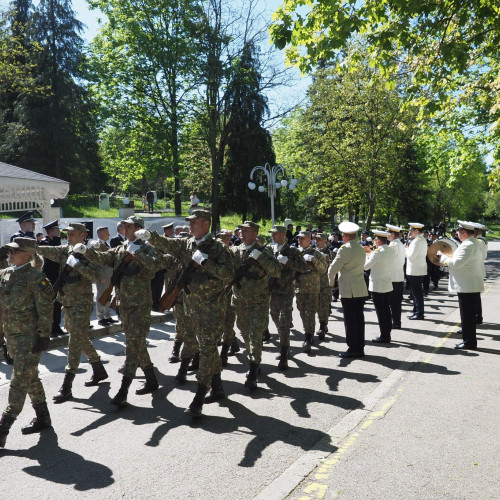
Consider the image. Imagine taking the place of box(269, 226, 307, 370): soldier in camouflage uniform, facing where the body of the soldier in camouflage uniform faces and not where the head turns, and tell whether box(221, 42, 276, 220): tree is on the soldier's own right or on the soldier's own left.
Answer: on the soldier's own right

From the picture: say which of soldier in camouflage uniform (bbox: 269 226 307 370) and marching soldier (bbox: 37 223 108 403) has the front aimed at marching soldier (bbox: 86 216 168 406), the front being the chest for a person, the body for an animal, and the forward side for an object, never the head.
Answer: the soldier in camouflage uniform

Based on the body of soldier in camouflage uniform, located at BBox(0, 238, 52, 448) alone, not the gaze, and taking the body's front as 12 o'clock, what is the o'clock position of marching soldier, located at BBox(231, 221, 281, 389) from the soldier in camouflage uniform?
The marching soldier is roughly at 7 o'clock from the soldier in camouflage uniform.

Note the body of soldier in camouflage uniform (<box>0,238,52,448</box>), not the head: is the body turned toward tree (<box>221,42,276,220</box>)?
no

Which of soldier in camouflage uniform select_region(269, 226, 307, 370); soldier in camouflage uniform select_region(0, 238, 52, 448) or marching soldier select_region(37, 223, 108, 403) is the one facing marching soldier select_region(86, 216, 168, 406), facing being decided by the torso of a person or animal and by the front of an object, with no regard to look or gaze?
soldier in camouflage uniform select_region(269, 226, 307, 370)

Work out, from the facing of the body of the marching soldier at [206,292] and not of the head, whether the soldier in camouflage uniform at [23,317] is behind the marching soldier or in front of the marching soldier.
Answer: in front

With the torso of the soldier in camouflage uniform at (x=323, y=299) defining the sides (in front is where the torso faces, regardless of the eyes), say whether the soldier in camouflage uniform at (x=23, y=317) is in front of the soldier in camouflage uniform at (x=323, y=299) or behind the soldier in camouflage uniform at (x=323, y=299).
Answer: in front

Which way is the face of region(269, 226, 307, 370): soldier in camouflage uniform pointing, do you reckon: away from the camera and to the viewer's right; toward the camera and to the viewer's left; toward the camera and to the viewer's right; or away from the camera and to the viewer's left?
toward the camera and to the viewer's left

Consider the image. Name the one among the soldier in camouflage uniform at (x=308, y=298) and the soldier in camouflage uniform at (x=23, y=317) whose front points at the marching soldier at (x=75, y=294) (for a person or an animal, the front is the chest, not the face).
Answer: the soldier in camouflage uniform at (x=308, y=298)

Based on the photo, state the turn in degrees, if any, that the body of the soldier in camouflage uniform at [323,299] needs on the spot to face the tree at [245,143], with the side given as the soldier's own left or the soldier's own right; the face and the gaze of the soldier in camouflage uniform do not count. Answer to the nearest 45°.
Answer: approximately 135° to the soldier's own right

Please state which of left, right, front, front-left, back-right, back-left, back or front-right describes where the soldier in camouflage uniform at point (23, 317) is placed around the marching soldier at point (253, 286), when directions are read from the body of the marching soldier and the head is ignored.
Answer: front

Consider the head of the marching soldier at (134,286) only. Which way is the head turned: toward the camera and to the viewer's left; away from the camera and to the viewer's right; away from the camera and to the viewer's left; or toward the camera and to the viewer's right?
toward the camera and to the viewer's left

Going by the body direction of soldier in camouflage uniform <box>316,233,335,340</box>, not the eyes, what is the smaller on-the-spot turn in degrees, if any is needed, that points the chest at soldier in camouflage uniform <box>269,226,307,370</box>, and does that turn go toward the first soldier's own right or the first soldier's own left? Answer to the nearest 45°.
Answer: approximately 45° to the first soldier's own left

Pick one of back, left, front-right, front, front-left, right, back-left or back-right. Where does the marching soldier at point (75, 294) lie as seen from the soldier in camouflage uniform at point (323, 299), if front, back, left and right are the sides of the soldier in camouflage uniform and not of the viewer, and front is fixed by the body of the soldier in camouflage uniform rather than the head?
front

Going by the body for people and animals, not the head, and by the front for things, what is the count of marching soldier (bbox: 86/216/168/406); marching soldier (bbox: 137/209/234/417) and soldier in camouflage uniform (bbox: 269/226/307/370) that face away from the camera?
0

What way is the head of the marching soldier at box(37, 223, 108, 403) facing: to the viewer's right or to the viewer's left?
to the viewer's left

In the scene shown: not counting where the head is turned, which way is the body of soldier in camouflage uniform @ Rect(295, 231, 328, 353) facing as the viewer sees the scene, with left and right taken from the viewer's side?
facing the viewer and to the left of the viewer

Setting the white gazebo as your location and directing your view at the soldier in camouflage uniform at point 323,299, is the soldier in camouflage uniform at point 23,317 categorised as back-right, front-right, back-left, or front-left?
front-right

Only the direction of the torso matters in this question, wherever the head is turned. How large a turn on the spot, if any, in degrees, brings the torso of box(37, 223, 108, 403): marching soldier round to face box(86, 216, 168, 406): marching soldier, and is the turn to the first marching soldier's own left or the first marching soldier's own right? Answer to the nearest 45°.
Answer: approximately 90° to the first marching soldier's own left

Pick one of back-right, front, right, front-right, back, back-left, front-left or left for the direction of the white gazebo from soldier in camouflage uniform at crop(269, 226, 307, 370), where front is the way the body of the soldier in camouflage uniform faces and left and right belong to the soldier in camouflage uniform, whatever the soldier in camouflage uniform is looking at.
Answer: right
